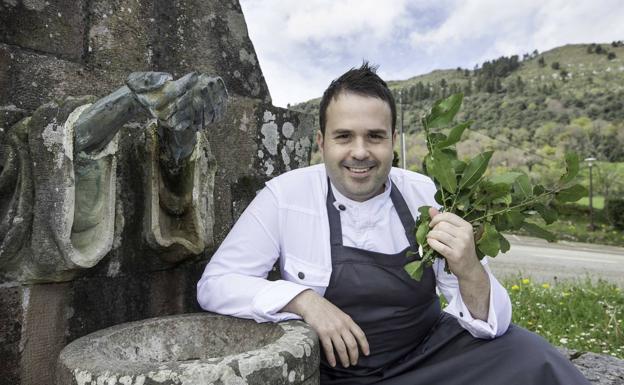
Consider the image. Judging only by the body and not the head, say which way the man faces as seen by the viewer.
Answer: toward the camera

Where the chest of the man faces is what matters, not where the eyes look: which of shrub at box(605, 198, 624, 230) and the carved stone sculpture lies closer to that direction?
the carved stone sculpture

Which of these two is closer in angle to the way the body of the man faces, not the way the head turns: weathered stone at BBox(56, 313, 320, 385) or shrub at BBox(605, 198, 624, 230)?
the weathered stone

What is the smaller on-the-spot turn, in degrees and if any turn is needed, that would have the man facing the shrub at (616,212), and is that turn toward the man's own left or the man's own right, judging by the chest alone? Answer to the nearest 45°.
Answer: approximately 135° to the man's own left

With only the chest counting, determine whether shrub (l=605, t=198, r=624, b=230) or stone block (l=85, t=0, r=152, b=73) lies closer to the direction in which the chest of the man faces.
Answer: the stone block

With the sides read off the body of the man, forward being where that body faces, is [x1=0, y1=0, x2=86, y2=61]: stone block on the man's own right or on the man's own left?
on the man's own right

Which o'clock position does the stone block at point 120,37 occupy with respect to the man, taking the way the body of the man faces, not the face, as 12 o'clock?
The stone block is roughly at 3 o'clock from the man.

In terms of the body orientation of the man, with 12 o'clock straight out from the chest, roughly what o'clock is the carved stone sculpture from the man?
The carved stone sculpture is roughly at 2 o'clock from the man.

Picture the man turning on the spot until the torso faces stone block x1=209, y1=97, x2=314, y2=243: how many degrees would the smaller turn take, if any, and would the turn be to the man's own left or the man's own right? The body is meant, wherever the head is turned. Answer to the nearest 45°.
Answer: approximately 135° to the man's own right

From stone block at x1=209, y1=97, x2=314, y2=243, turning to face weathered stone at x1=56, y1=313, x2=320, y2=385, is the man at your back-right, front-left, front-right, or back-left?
front-left
